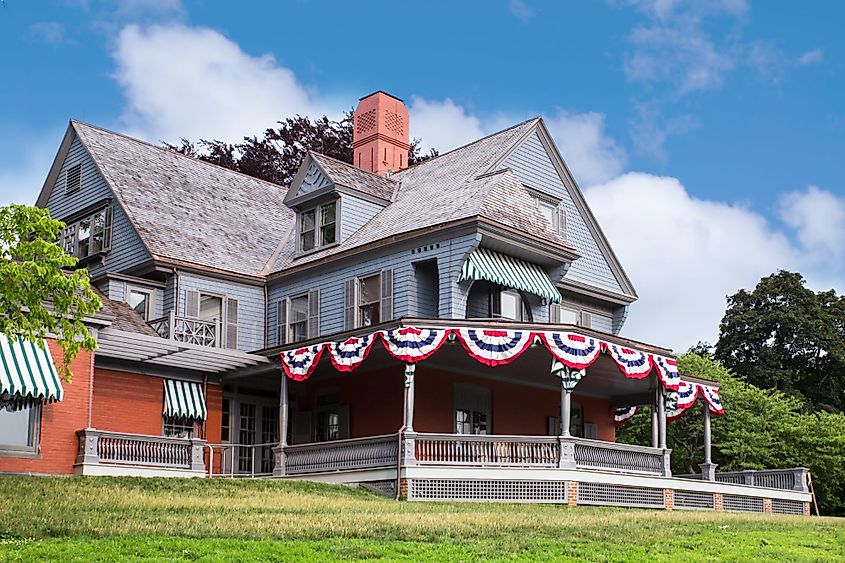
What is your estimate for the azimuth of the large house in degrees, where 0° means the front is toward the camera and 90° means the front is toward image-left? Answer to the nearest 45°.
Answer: approximately 315°

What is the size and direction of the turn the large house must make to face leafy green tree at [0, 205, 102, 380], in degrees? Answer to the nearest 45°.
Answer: approximately 45° to its right

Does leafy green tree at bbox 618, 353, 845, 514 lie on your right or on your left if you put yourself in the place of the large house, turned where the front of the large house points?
on your left

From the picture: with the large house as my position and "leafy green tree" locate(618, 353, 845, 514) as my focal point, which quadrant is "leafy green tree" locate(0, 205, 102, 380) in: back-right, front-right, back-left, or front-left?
back-right
